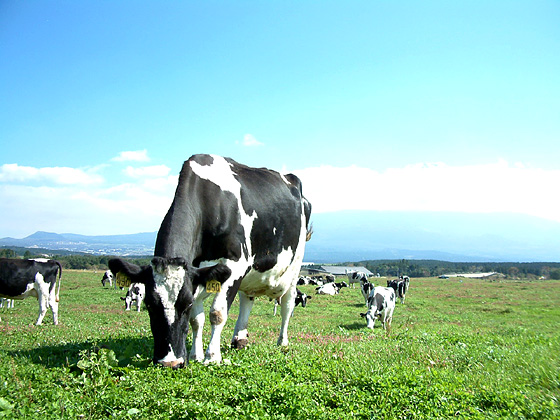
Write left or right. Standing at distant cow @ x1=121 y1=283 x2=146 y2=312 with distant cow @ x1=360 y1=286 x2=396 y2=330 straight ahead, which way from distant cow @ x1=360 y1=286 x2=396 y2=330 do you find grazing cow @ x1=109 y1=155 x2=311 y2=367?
right

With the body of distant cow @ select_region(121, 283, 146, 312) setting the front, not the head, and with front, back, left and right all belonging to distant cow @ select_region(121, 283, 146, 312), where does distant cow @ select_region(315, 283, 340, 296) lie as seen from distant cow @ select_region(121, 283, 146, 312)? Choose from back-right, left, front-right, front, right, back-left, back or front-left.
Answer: back

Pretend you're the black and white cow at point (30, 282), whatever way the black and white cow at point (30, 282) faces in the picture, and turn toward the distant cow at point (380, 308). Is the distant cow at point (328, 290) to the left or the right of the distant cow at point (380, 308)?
left

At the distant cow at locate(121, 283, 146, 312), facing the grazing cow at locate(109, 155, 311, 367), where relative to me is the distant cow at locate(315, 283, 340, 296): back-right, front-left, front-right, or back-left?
back-left

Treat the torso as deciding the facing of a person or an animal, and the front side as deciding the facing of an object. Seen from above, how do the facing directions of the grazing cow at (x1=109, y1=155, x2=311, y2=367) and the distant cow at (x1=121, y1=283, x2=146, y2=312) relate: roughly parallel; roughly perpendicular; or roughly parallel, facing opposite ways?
roughly parallel

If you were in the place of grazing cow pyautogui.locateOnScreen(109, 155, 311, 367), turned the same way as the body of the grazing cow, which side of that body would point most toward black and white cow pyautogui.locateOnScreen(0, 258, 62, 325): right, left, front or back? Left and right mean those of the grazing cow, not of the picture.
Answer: right

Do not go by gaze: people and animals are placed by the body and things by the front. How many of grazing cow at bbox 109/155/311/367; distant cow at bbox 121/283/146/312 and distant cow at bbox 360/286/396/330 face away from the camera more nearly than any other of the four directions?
0

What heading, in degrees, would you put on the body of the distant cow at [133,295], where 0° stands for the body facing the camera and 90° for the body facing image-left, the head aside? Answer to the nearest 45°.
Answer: approximately 45°

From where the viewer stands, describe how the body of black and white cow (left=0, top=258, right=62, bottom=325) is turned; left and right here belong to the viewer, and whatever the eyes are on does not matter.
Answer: facing to the left of the viewer

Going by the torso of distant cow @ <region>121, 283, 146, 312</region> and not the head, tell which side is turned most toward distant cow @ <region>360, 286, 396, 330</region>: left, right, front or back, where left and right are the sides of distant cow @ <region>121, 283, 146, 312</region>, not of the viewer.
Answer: left

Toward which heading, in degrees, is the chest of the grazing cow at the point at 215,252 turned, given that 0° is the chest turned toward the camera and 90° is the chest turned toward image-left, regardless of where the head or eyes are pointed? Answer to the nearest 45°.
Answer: approximately 45°

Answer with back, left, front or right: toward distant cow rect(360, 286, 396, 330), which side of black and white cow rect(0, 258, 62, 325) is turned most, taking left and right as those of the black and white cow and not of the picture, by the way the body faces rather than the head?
back

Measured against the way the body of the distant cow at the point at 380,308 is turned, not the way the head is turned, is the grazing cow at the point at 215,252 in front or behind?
in front

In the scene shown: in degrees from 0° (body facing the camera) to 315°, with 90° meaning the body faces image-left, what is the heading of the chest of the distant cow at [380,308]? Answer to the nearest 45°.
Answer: approximately 45°

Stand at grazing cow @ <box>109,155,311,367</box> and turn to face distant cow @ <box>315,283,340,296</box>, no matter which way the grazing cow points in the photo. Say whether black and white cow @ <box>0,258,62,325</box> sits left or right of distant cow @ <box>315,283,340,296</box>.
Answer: left

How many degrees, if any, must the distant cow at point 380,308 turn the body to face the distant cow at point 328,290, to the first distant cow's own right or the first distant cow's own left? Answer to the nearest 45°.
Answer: approximately 135° to the first distant cow's own right
